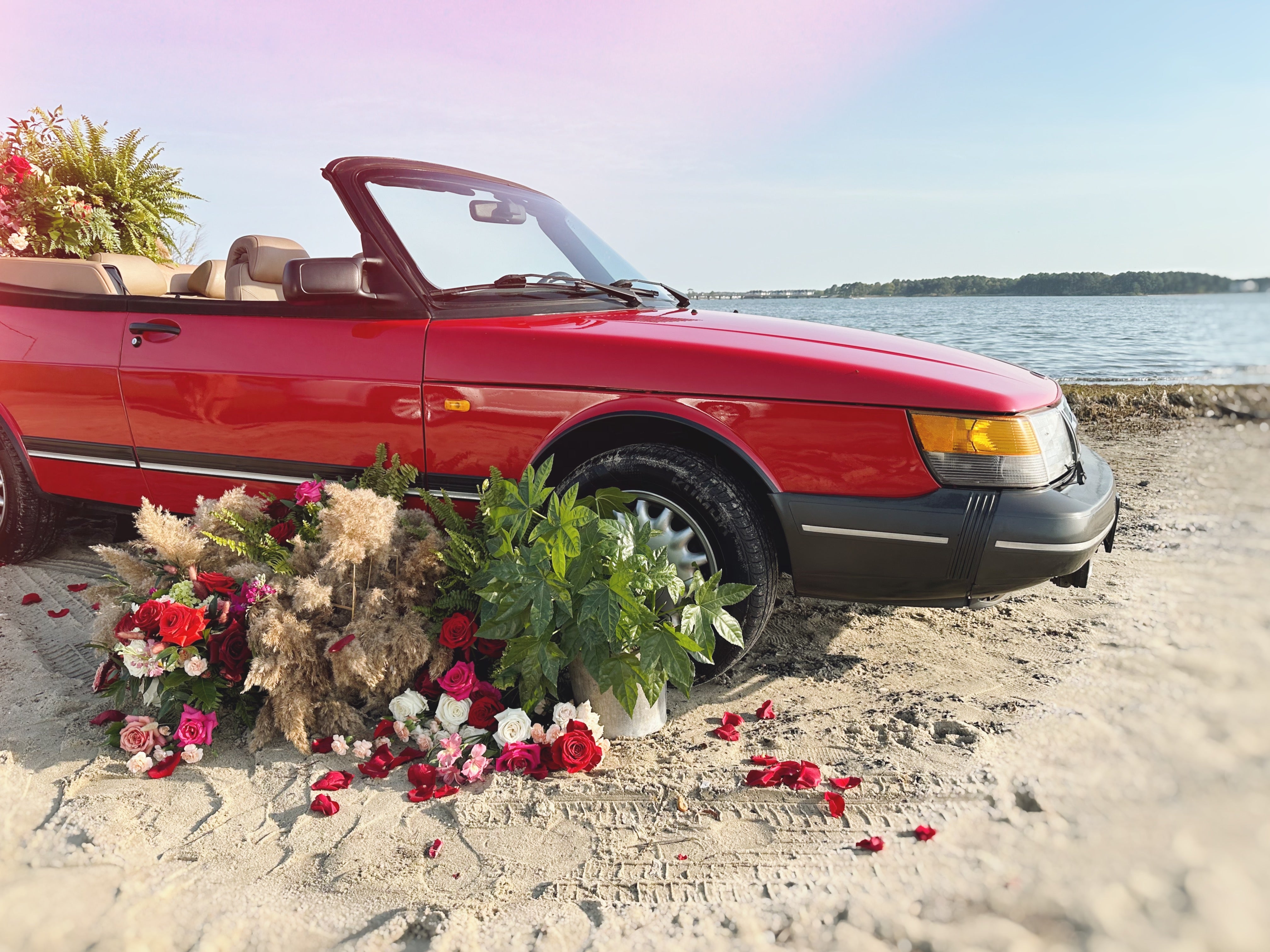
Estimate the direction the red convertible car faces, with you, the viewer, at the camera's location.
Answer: facing the viewer and to the right of the viewer

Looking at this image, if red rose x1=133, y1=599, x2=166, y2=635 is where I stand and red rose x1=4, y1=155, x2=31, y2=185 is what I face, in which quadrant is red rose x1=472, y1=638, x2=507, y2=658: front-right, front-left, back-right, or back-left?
back-right
